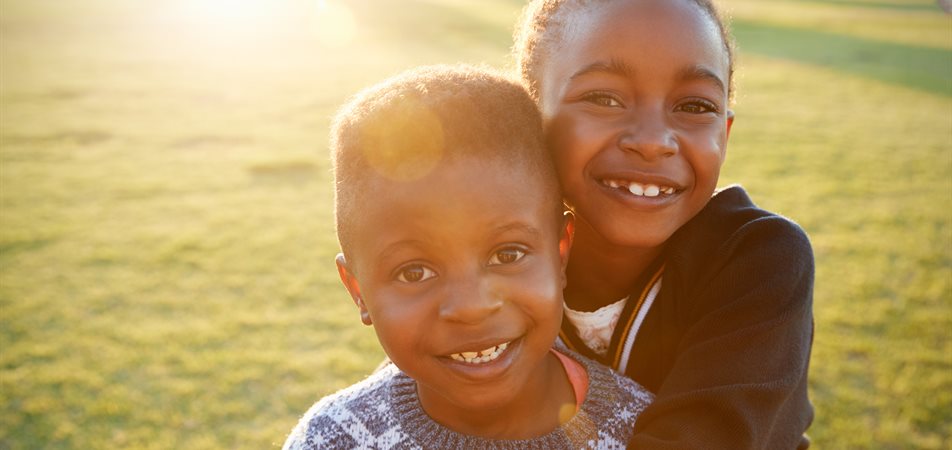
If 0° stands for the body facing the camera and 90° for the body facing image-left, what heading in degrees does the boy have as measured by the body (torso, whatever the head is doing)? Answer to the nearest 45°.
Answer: approximately 0°

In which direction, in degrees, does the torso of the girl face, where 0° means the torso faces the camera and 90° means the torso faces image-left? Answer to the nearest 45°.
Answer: approximately 45°

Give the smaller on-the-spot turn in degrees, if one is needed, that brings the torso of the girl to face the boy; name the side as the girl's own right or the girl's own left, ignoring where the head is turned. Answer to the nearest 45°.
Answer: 0° — they already face them

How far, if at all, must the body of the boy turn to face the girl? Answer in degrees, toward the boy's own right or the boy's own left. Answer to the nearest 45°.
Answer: approximately 135° to the boy's own left
